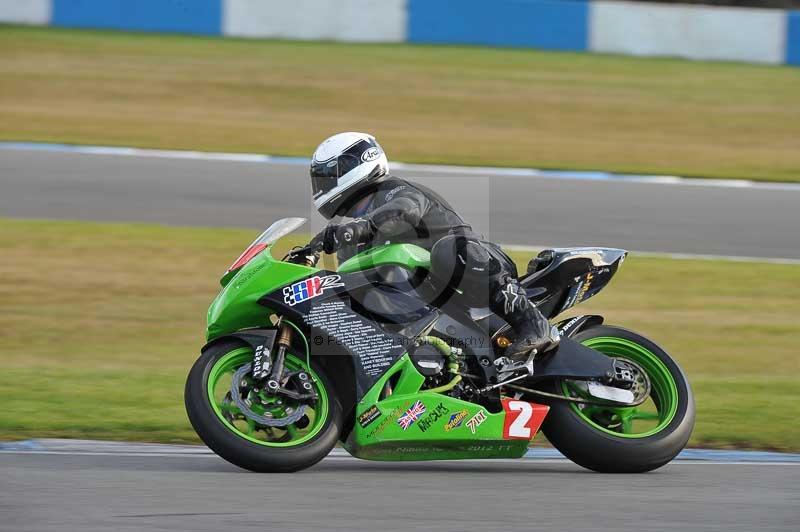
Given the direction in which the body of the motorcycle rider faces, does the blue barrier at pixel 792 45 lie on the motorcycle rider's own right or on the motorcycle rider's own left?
on the motorcycle rider's own right

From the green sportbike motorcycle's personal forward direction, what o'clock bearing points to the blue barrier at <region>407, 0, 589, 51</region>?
The blue barrier is roughly at 3 o'clock from the green sportbike motorcycle.

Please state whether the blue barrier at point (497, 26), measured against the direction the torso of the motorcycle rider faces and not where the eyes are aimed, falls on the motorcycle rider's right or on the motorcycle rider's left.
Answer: on the motorcycle rider's right

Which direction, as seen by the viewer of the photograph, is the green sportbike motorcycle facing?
facing to the left of the viewer

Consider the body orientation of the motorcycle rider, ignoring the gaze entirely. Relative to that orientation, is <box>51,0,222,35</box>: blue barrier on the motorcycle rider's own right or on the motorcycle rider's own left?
on the motorcycle rider's own right

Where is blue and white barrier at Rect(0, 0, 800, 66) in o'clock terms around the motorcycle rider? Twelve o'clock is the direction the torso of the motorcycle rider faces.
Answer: The blue and white barrier is roughly at 3 o'clock from the motorcycle rider.

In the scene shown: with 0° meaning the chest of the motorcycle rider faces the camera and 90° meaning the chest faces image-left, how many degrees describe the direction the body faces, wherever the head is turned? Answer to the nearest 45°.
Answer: approximately 90°

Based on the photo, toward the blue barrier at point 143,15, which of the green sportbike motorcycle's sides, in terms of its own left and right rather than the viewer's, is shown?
right

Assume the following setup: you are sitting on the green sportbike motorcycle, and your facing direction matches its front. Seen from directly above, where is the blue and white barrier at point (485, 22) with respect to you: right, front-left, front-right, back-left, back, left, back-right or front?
right
